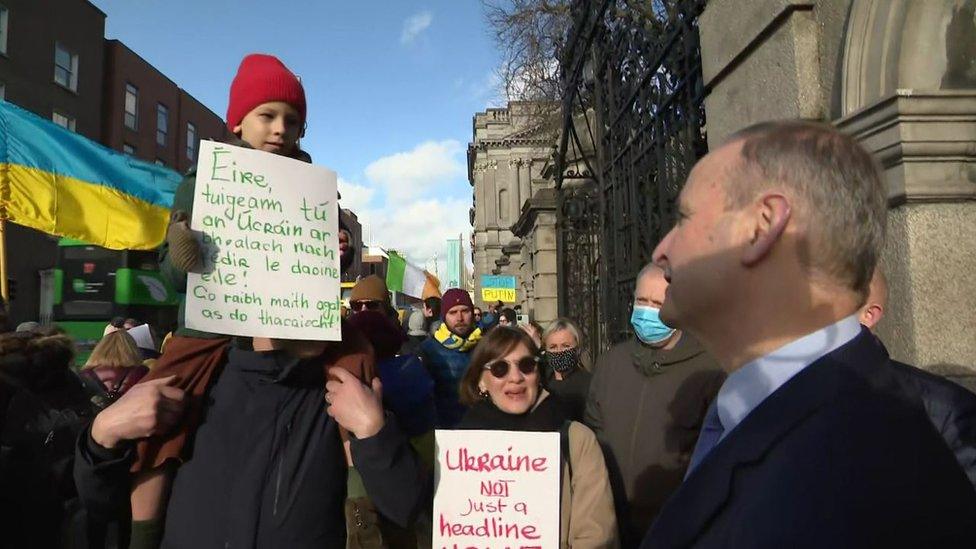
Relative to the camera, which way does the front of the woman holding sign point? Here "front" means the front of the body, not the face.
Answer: toward the camera

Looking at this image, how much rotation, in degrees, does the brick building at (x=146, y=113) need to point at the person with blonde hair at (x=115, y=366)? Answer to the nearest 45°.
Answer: approximately 45° to its right

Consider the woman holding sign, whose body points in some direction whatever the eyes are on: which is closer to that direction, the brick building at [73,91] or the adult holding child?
the adult holding child

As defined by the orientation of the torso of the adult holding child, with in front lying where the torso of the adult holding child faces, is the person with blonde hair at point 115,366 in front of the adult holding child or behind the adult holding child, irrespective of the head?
behind

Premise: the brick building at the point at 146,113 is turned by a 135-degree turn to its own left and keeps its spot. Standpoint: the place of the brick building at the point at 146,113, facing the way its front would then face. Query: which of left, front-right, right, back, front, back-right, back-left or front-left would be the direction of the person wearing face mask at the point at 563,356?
back

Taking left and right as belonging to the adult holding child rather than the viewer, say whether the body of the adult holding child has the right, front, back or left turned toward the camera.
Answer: front

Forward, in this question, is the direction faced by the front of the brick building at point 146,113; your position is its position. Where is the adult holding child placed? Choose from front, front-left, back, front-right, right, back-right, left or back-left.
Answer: front-right

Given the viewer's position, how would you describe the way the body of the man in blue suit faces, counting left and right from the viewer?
facing to the left of the viewer

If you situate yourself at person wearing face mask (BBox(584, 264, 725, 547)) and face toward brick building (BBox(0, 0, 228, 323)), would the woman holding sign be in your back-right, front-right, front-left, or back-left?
front-left

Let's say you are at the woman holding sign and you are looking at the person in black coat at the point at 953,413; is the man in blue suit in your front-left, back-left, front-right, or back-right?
front-right

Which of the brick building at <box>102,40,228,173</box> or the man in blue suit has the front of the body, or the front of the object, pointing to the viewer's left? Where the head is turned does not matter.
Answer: the man in blue suit

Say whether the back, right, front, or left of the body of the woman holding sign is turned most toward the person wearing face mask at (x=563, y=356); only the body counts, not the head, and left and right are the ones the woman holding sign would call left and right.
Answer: back

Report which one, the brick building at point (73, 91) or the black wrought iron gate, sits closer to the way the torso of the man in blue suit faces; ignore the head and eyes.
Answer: the brick building

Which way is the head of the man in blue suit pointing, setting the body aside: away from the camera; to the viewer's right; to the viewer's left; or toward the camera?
to the viewer's left

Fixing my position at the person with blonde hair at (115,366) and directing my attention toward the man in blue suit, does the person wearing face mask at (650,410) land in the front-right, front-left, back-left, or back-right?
front-left
